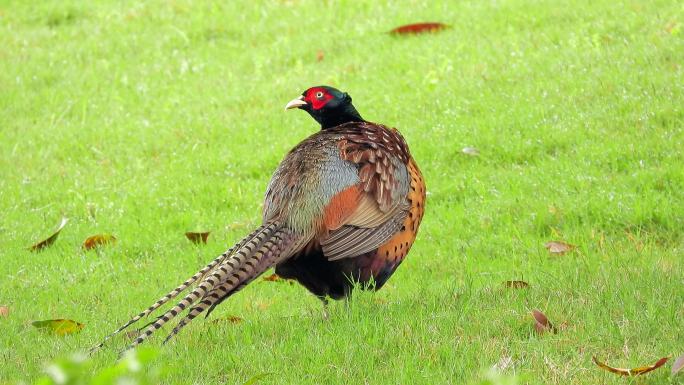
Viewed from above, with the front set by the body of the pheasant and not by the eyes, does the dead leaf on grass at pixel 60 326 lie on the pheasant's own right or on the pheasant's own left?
on the pheasant's own left

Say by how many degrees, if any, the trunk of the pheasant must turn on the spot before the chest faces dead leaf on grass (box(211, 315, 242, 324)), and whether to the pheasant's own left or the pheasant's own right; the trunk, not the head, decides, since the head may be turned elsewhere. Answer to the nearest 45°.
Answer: approximately 135° to the pheasant's own left

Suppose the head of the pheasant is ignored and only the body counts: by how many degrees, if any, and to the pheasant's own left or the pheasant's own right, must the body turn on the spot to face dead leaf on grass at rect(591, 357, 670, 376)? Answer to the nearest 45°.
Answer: approximately 90° to the pheasant's own right

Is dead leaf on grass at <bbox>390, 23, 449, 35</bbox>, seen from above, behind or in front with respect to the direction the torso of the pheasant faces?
in front

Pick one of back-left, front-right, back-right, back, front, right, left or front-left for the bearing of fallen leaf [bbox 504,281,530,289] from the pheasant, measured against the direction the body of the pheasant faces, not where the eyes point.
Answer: front-right

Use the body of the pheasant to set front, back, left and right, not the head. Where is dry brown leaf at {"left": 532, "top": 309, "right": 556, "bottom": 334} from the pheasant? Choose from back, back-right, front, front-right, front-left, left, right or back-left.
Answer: right

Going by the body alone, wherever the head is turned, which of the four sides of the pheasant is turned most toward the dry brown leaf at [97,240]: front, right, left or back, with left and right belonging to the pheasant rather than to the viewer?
left

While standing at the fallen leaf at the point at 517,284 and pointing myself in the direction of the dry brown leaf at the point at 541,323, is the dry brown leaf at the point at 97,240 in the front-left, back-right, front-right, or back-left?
back-right

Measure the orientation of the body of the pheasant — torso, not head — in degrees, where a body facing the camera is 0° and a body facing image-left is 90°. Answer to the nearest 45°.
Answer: approximately 225°

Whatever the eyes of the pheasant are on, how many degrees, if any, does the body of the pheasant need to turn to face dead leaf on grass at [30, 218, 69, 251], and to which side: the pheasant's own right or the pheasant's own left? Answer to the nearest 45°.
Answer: approximately 90° to the pheasant's own left
